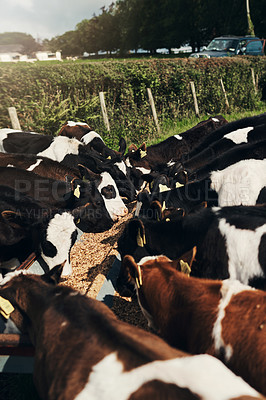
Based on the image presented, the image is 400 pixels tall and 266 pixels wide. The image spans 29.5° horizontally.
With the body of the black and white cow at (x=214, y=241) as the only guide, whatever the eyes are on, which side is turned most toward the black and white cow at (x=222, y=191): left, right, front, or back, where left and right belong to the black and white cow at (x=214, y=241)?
right

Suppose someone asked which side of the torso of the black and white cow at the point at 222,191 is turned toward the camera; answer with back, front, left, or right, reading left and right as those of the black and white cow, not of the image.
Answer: left

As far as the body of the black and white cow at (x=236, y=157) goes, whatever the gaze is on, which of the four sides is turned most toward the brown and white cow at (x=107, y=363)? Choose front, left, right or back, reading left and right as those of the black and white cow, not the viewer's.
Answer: left

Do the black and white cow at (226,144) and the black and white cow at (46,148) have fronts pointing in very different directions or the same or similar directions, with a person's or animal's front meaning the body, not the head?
very different directions

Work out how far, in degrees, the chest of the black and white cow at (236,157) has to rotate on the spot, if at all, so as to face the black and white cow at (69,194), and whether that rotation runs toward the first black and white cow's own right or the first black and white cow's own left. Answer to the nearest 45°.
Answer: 0° — it already faces it

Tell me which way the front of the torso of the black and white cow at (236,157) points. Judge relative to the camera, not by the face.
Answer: to the viewer's left

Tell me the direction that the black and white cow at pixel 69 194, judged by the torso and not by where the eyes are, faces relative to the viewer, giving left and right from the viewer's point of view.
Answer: facing to the right of the viewer

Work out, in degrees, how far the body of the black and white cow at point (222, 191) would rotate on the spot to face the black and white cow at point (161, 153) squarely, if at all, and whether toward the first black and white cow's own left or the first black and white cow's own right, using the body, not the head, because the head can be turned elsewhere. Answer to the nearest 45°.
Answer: approximately 90° to the first black and white cow's own right

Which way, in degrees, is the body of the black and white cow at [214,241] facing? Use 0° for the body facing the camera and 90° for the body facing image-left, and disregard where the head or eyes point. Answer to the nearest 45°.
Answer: approximately 90°

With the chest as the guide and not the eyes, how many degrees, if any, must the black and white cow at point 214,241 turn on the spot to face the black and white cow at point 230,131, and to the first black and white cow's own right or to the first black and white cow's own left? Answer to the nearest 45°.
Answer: approximately 90° to the first black and white cow's own right

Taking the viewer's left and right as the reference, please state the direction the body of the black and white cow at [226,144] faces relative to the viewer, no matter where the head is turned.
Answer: facing to the left of the viewer
